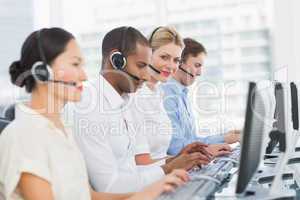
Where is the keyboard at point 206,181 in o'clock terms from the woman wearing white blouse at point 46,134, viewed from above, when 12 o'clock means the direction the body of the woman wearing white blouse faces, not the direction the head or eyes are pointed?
The keyboard is roughly at 12 o'clock from the woman wearing white blouse.

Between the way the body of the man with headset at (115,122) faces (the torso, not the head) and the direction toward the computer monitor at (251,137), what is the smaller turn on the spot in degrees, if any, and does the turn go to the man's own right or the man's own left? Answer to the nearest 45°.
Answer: approximately 45° to the man's own right

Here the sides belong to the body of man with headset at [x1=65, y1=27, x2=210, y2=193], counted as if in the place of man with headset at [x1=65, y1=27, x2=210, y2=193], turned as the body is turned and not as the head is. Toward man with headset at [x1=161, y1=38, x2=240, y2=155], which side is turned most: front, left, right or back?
left

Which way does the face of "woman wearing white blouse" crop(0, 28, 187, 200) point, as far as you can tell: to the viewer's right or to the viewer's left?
to the viewer's right

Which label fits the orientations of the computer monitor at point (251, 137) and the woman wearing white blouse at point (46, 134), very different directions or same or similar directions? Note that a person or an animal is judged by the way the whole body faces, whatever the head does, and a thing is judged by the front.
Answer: very different directions

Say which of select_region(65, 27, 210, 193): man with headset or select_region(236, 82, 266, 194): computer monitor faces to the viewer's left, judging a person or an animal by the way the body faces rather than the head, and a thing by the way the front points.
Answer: the computer monitor

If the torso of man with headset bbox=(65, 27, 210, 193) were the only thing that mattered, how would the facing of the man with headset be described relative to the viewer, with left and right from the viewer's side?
facing to the right of the viewer

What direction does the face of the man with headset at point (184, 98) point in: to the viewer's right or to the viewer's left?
to the viewer's right

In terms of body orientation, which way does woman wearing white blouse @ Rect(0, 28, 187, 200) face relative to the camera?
to the viewer's right

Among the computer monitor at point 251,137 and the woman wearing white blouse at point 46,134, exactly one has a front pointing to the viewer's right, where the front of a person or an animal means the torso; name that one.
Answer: the woman wearing white blouse

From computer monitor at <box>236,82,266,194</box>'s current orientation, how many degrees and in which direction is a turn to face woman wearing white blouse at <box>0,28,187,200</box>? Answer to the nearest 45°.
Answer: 0° — it already faces them

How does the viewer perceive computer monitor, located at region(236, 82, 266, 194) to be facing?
facing to the left of the viewer
